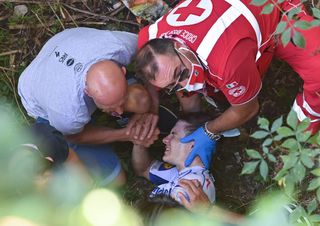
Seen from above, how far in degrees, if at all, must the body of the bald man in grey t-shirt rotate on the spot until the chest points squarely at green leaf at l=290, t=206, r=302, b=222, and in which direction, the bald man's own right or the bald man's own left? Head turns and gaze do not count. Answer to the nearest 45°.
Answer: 0° — they already face it

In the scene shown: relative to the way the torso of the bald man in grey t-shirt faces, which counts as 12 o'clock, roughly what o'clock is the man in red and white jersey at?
The man in red and white jersey is roughly at 11 o'clock from the bald man in grey t-shirt.

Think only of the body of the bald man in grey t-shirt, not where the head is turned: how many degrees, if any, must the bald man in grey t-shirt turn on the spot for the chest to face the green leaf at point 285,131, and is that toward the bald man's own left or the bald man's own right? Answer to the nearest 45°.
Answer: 0° — they already face it

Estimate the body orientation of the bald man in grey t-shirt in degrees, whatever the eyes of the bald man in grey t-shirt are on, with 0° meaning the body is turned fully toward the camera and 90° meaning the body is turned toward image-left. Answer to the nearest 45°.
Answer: approximately 315°

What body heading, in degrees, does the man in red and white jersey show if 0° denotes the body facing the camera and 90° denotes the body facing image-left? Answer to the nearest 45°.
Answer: approximately 45°

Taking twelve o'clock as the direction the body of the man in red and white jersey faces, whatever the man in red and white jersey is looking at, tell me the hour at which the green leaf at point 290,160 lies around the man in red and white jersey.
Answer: The green leaf is roughly at 10 o'clock from the man in red and white jersey.

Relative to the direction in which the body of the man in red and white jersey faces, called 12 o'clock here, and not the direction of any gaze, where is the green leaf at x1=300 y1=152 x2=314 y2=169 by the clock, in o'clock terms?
The green leaf is roughly at 10 o'clock from the man in red and white jersey.

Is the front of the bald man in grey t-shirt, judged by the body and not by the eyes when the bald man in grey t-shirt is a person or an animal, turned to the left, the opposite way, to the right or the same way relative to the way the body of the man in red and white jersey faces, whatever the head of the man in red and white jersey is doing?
to the left
